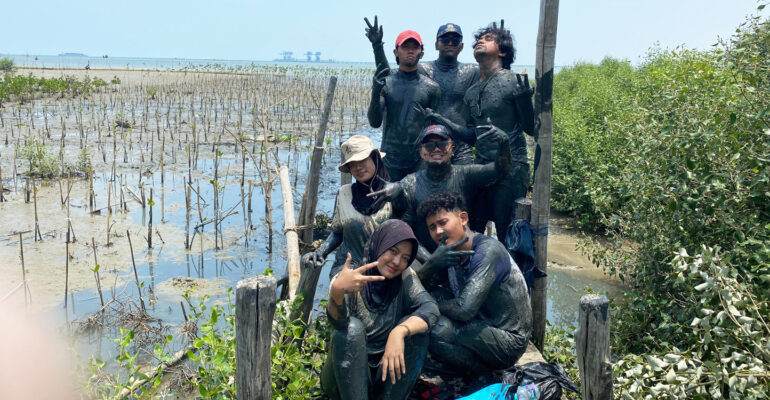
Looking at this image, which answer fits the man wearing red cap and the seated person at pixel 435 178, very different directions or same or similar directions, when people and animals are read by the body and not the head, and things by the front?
same or similar directions

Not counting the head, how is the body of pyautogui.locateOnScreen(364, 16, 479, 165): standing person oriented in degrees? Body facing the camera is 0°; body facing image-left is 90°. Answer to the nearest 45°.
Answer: approximately 0°

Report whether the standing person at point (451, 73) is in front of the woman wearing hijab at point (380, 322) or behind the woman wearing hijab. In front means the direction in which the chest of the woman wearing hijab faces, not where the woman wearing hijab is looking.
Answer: behind

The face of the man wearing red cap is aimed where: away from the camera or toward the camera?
toward the camera

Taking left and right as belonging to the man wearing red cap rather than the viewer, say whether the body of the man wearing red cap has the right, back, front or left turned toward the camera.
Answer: front

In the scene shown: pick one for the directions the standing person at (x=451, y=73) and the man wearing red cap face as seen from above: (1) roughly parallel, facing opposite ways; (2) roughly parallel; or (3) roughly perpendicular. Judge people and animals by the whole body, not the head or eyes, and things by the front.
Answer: roughly parallel

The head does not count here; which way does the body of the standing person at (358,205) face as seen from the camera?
toward the camera

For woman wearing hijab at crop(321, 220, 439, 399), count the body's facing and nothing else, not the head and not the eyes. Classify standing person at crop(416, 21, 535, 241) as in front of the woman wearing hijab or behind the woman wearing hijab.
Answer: behind

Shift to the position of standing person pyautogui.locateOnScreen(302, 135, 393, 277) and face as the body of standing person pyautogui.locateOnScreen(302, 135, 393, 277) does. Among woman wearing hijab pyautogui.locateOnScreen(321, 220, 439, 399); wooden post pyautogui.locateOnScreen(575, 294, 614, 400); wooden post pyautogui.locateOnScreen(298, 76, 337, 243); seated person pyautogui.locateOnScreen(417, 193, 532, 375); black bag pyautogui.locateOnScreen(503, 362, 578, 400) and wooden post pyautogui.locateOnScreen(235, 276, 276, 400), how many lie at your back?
1

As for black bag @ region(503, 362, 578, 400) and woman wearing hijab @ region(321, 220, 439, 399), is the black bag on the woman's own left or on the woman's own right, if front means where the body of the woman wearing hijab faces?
on the woman's own left

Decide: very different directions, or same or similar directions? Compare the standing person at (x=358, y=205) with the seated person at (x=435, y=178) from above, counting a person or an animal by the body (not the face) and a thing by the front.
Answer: same or similar directions
